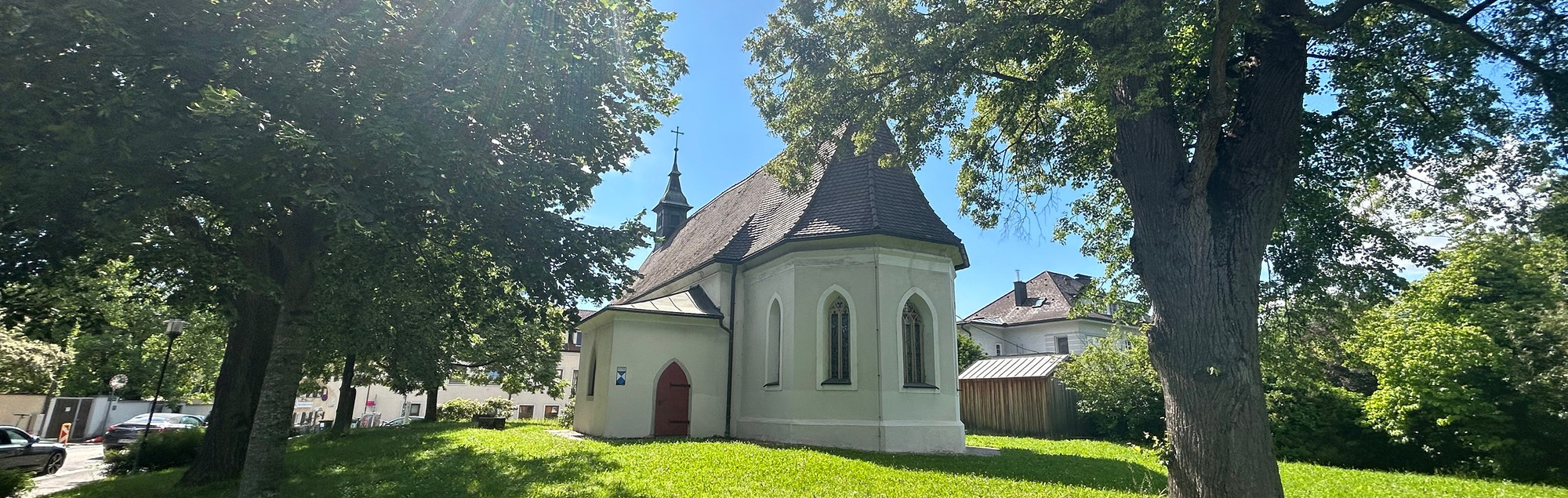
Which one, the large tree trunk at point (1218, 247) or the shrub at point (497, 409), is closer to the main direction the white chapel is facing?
the shrub

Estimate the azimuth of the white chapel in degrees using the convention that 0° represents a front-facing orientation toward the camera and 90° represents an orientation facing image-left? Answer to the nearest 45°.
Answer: approximately 135°

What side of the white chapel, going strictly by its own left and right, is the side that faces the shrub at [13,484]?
left

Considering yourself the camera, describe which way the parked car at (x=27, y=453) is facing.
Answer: facing to the right of the viewer

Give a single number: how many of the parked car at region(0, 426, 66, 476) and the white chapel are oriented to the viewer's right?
1
